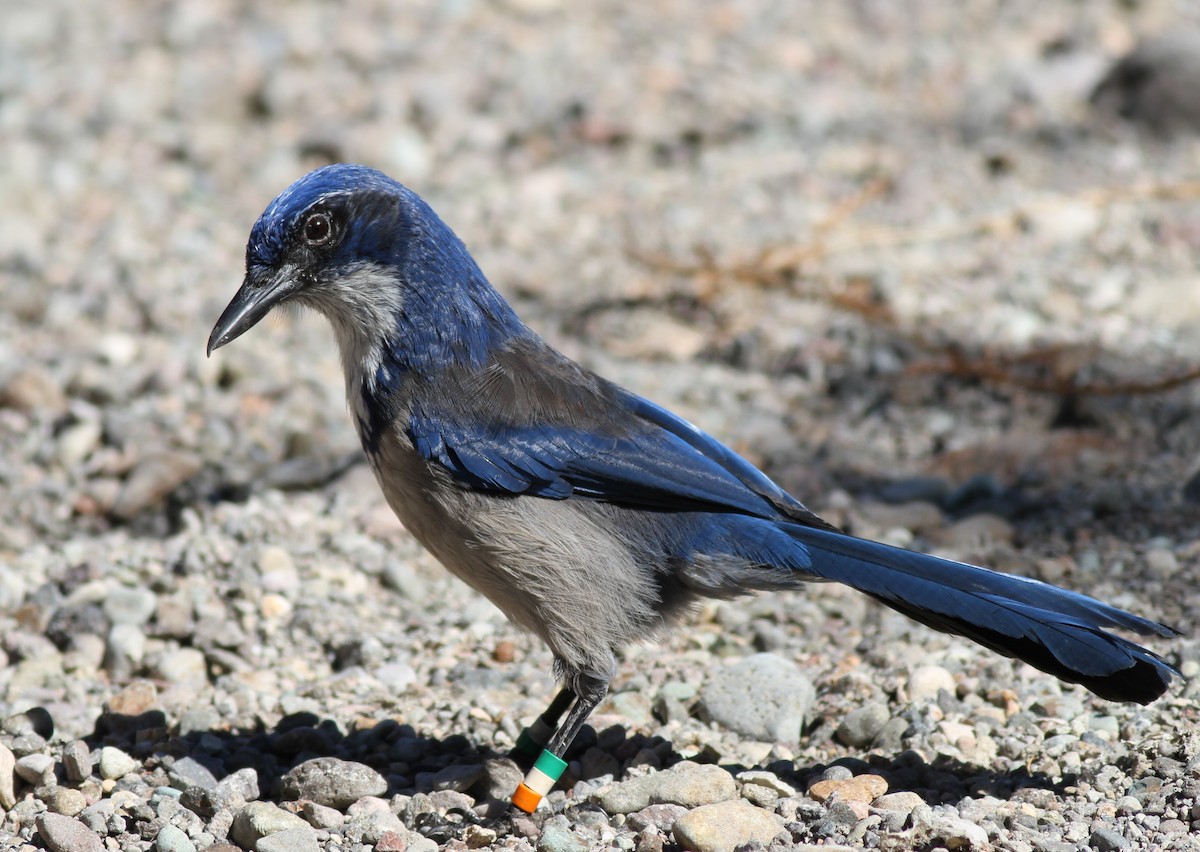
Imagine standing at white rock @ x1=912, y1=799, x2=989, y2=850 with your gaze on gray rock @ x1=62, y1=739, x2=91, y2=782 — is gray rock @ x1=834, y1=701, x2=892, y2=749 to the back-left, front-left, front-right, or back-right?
front-right

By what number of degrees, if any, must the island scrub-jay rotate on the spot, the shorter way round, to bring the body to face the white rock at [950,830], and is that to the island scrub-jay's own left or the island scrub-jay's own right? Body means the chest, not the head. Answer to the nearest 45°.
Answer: approximately 180°

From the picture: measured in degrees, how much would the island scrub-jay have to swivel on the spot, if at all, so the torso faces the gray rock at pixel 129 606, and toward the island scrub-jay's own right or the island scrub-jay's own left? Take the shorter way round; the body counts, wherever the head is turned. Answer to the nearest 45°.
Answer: approximately 45° to the island scrub-jay's own right

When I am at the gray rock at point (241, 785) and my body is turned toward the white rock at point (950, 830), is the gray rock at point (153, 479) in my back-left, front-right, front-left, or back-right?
back-left

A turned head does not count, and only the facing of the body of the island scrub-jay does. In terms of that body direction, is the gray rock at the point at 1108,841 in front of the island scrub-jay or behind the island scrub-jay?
behind

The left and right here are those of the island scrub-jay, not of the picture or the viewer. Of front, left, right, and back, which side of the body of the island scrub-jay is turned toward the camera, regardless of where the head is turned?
left

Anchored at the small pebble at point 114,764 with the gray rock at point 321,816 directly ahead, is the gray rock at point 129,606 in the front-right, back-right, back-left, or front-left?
back-left

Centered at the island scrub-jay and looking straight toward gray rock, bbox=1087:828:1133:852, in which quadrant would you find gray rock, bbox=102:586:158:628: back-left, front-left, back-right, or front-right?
back-left
